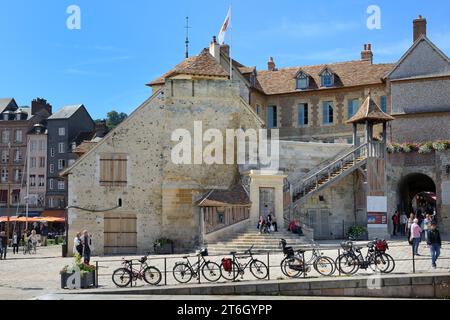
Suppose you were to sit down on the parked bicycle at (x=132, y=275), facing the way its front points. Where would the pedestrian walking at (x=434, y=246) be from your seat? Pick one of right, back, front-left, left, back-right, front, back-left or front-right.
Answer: front

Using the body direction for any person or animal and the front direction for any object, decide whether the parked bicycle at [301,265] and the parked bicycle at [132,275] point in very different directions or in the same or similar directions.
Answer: same or similar directions

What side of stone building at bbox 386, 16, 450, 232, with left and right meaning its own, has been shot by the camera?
front

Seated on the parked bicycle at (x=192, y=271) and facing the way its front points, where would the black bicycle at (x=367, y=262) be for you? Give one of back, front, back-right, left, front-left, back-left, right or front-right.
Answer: front

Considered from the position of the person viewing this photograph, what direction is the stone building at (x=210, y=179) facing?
facing the viewer

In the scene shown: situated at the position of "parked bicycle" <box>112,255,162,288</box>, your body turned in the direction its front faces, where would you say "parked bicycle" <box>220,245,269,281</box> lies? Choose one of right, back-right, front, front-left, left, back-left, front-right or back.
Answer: front

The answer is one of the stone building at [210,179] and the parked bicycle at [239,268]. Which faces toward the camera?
the stone building

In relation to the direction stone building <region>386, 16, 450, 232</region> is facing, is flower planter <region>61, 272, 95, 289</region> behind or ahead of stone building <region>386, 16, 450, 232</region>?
ahead

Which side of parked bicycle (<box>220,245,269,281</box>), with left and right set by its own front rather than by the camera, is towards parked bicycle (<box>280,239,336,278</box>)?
front

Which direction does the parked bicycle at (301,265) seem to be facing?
to the viewer's right

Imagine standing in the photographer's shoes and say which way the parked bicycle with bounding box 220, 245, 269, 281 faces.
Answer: facing to the right of the viewer

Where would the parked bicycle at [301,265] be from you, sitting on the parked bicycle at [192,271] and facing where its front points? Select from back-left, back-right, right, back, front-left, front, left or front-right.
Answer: front

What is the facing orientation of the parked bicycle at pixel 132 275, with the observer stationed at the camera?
facing to the right of the viewer

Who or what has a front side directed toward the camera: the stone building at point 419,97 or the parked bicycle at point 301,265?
the stone building

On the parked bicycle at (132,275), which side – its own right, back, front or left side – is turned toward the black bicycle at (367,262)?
front
